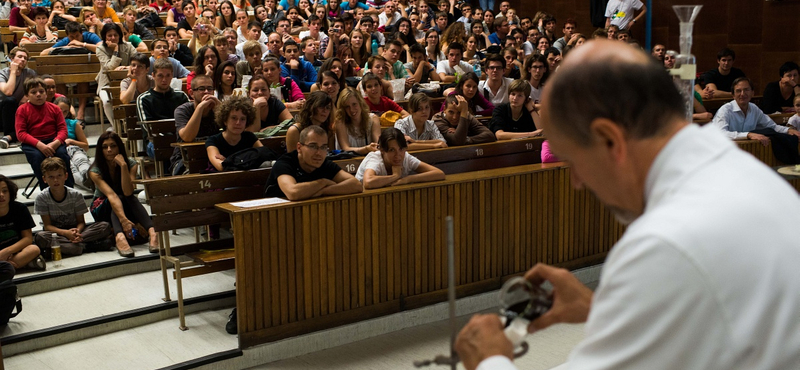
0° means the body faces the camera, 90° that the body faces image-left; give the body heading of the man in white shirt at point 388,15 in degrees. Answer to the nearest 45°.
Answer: approximately 0°

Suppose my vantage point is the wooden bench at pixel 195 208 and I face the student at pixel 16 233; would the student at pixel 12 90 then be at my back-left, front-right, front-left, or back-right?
front-right

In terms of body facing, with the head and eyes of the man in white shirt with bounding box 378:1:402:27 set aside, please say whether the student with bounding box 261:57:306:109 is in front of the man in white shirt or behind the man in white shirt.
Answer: in front

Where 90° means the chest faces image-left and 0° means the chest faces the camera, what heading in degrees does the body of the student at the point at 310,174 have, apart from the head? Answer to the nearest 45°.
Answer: approximately 315°

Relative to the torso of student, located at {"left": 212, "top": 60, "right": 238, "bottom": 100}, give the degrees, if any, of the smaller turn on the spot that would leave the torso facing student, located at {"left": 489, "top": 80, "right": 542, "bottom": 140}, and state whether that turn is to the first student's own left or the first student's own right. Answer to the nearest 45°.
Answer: approximately 45° to the first student's own left

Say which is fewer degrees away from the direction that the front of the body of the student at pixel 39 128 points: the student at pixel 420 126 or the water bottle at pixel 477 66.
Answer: the student

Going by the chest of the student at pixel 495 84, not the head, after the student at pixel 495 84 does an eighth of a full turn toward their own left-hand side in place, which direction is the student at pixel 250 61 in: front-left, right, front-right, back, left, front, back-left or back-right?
back-right

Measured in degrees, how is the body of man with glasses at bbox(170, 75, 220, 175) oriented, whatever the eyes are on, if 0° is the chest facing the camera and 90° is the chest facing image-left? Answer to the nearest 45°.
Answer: approximately 315°

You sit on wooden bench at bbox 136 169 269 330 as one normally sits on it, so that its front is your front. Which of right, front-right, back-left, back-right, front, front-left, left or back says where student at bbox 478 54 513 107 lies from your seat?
left

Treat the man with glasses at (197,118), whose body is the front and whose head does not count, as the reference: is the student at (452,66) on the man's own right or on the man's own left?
on the man's own left

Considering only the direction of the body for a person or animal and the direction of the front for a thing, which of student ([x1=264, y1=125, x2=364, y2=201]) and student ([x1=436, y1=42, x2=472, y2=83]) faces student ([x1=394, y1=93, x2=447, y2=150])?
student ([x1=436, y1=42, x2=472, y2=83])

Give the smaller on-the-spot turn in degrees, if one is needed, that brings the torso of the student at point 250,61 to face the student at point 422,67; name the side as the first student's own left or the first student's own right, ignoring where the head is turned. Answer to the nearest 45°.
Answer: approximately 90° to the first student's own left

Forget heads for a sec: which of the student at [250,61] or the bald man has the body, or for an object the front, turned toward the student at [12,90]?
the bald man

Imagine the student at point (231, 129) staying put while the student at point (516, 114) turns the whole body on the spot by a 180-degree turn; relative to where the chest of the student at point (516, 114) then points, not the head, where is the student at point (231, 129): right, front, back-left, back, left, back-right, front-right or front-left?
back-left

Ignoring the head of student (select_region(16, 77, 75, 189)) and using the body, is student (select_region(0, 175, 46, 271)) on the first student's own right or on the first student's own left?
on the first student's own right

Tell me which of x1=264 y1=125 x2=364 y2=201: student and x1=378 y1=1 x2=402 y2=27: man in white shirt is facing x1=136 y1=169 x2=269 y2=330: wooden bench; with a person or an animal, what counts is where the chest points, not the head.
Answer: the man in white shirt

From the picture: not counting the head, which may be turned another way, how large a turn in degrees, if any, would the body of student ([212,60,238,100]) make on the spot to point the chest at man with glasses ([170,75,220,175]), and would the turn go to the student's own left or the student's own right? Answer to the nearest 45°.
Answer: approximately 45° to the student's own right

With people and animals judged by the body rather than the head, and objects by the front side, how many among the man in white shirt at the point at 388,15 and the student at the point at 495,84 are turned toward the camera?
2

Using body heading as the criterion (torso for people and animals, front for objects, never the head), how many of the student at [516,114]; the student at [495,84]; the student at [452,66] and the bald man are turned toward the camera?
3
